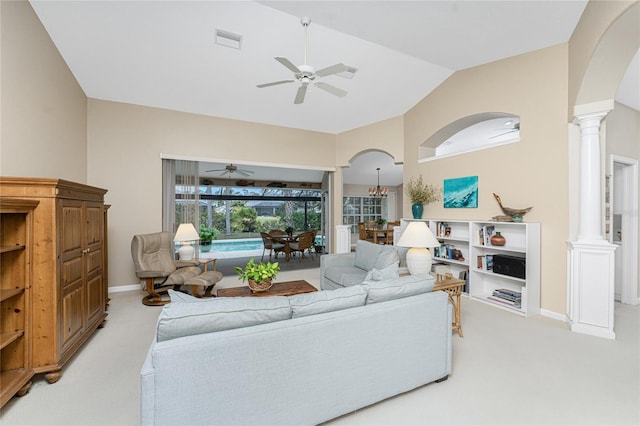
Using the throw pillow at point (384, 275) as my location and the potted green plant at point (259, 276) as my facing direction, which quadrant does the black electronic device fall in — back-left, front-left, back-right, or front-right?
back-right

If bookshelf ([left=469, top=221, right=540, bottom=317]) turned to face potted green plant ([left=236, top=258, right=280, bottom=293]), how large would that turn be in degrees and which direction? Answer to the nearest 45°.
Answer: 0° — it already faces it

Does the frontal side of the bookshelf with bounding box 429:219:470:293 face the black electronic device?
no

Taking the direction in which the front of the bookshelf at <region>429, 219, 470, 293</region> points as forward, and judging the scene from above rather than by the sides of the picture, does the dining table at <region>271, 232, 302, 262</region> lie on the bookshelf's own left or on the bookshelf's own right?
on the bookshelf's own right

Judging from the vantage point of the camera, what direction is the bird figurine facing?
facing to the left of the viewer

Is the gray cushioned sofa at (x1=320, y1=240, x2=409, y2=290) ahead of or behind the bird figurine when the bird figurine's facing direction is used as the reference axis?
ahead

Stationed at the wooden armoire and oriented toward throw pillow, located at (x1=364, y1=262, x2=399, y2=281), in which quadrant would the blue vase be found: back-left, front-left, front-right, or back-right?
front-left

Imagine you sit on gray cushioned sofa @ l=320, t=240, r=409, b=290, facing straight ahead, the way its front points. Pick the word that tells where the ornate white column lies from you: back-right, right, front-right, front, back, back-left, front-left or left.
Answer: back-left

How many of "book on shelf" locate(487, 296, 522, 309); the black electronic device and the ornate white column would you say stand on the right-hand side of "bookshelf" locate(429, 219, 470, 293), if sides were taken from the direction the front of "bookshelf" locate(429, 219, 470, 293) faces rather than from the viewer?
0

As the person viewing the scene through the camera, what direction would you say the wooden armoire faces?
facing the viewer and to the right of the viewer

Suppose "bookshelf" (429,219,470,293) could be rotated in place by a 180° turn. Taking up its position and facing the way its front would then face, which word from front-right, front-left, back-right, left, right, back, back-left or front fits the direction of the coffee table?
back

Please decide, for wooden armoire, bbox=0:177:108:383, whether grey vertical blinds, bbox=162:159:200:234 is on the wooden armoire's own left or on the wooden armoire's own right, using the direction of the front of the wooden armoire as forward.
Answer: on the wooden armoire's own left
